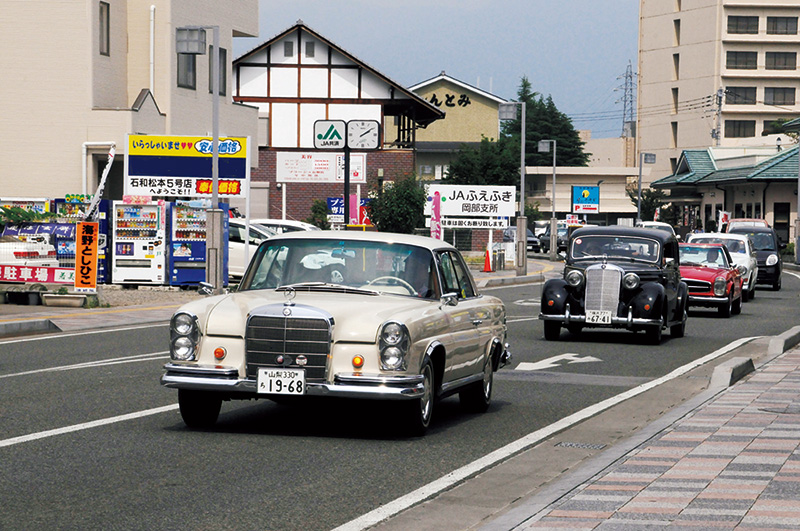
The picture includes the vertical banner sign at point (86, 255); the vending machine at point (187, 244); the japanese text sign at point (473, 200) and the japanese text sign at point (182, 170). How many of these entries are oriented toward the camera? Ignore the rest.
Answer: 4

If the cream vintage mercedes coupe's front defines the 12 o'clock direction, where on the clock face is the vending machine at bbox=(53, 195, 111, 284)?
The vending machine is roughly at 4 o'clock from the cream vintage mercedes coupe.

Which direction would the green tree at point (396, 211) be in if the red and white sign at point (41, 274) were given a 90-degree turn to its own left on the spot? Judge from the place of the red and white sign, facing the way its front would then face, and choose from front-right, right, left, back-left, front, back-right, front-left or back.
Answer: front-left

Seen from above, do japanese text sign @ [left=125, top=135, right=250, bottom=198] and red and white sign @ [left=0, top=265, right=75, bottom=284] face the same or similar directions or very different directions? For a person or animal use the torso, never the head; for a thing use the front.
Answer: same or similar directions

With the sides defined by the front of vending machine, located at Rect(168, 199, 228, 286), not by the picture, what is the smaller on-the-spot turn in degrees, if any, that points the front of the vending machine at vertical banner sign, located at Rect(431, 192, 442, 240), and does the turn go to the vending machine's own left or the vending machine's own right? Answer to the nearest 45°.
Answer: approximately 135° to the vending machine's own left

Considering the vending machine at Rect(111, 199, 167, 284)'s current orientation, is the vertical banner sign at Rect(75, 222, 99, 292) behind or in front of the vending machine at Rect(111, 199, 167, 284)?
in front

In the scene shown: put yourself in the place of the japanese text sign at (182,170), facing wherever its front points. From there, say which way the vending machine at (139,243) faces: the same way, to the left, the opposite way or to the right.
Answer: the same way

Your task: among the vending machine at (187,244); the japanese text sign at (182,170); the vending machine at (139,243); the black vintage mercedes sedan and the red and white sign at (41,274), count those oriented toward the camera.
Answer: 5

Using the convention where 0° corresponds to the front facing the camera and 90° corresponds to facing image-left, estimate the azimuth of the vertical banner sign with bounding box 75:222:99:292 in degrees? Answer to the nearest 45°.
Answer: approximately 0°

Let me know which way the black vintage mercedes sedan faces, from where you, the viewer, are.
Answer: facing the viewer

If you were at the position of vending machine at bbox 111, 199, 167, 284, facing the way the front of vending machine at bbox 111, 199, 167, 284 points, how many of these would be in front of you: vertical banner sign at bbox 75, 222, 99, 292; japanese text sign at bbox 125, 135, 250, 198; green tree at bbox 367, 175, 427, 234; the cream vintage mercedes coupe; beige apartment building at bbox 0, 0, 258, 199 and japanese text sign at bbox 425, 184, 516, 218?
2

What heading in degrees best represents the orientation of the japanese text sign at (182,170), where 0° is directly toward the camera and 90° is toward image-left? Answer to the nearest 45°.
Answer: approximately 0°

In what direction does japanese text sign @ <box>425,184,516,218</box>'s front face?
toward the camera

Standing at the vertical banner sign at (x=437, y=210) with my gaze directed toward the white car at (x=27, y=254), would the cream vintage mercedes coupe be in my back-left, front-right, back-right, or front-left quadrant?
front-left

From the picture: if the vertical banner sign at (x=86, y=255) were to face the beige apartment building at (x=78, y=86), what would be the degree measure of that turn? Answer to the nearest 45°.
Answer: approximately 180°
